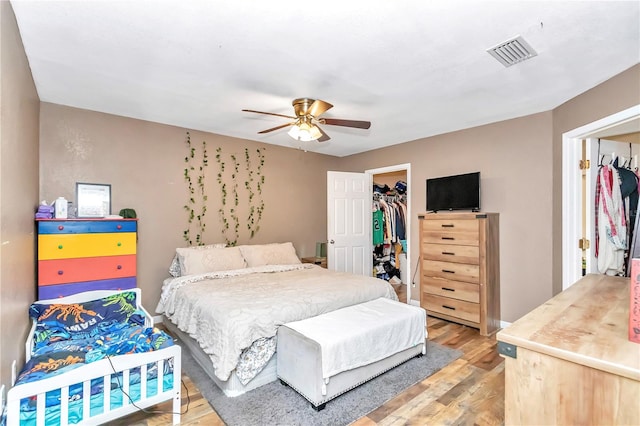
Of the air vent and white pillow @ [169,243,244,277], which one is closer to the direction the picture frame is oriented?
the air vent

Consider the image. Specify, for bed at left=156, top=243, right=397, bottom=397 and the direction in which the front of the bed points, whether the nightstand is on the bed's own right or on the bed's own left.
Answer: on the bed's own left

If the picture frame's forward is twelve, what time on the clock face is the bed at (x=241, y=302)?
The bed is roughly at 11 o'clock from the picture frame.

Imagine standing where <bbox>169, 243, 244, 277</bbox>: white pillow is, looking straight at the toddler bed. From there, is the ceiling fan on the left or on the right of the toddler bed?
left

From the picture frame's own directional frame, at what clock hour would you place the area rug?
The area rug is roughly at 11 o'clock from the picture frame.
